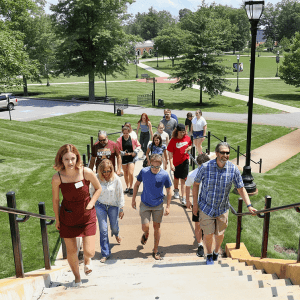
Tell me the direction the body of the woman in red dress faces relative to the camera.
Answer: toward the camera

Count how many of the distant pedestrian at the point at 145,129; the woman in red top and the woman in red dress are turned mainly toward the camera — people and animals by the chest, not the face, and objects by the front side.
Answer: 3

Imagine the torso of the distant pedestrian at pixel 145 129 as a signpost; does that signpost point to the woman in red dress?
yes

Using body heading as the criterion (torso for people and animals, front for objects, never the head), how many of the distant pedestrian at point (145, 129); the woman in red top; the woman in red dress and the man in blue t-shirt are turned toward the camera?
4

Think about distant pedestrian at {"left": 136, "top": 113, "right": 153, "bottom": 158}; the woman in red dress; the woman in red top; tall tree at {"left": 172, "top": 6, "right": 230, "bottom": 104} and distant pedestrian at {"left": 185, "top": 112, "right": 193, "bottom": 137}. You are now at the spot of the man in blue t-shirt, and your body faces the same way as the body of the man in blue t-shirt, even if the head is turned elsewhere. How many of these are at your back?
4

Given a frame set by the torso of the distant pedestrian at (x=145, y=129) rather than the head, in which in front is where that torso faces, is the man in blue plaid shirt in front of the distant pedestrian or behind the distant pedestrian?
in front

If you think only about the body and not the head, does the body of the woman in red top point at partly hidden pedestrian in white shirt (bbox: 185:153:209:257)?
yes

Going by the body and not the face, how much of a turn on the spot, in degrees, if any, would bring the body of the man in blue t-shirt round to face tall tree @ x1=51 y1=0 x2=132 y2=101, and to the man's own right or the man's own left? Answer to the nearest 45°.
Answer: approximately 180°

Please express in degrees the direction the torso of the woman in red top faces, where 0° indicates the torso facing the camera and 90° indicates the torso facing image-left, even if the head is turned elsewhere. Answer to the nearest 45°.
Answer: approximately 0°

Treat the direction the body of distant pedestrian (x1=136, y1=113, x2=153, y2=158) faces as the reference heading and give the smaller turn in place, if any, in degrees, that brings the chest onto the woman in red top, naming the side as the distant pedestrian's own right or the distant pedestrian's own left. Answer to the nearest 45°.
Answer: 0° — they already face them

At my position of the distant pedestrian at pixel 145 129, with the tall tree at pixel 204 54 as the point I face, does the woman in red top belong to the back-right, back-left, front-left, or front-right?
back-right
